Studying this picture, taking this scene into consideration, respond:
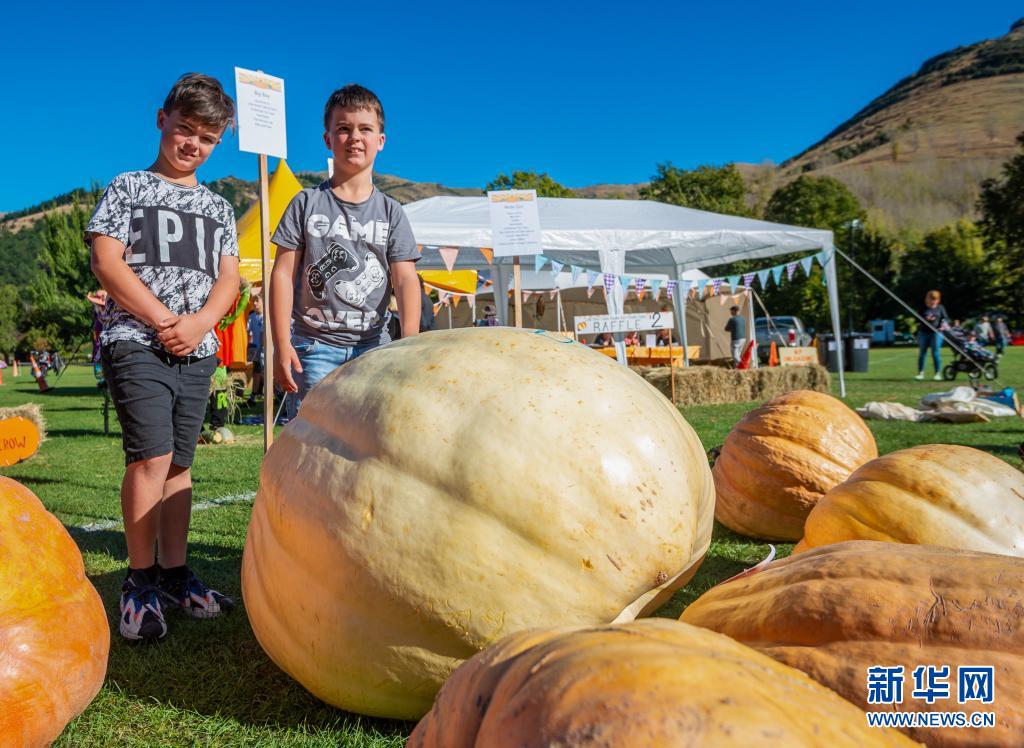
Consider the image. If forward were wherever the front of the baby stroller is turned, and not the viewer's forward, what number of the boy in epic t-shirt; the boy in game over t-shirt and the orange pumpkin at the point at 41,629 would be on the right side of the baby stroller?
3

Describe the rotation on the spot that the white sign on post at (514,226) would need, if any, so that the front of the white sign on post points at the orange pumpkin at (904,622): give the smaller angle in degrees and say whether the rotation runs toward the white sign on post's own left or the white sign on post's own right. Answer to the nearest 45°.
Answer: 0° — it already faces it

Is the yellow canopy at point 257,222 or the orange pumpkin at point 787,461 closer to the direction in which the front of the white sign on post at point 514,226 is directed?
the orange pumpkin

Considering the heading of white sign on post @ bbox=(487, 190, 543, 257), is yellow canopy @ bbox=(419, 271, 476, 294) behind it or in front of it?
behind

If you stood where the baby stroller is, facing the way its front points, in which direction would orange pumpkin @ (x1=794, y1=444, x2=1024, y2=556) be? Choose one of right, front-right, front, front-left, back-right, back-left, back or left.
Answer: right

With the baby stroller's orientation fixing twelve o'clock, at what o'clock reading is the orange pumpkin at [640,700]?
The orange pumpkin is roughly at 3 o'clock from the baby stroller.

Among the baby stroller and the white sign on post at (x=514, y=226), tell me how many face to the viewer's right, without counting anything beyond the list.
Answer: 1

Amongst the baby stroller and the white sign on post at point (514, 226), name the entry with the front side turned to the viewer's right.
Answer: the baby stroller

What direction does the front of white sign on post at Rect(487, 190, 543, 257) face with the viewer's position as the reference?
facing the viewer

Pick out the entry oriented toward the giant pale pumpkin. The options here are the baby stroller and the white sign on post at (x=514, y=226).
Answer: the white sign on post

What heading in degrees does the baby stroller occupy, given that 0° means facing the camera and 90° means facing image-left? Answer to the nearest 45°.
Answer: approximately 270°

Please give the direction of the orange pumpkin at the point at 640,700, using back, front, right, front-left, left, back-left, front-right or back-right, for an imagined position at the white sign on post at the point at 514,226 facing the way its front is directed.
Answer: front

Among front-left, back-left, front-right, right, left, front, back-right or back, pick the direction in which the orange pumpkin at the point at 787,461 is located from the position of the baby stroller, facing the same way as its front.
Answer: right
